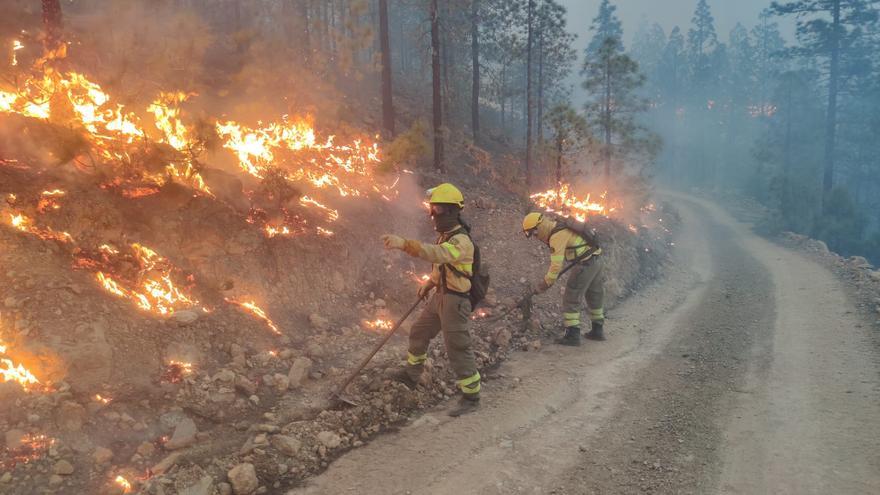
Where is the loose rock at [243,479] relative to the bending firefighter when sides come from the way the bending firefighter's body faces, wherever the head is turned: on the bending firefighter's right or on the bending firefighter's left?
on the bending firefighter's left

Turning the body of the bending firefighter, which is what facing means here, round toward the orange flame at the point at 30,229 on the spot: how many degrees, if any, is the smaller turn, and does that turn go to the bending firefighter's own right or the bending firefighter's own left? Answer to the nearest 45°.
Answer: approximately 45° to the bending firefighter's own left

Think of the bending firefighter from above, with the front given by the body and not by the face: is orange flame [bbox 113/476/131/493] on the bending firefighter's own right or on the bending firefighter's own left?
on the bending firefighter's own left

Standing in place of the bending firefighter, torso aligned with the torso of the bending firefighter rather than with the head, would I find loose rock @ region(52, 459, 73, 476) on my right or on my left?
on my left

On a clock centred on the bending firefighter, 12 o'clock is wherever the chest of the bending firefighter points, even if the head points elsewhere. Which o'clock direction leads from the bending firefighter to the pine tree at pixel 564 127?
The pine tree is roughly at 3 o'clock from the bending firefighter.

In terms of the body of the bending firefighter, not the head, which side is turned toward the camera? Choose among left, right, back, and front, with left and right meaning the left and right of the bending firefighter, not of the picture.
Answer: left

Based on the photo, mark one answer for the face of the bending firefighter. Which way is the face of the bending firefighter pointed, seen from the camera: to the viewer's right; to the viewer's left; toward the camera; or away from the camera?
to the viewer's left

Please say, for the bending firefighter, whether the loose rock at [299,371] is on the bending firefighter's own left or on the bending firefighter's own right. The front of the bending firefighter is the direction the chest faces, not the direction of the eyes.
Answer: on the bending firefighter's own left
